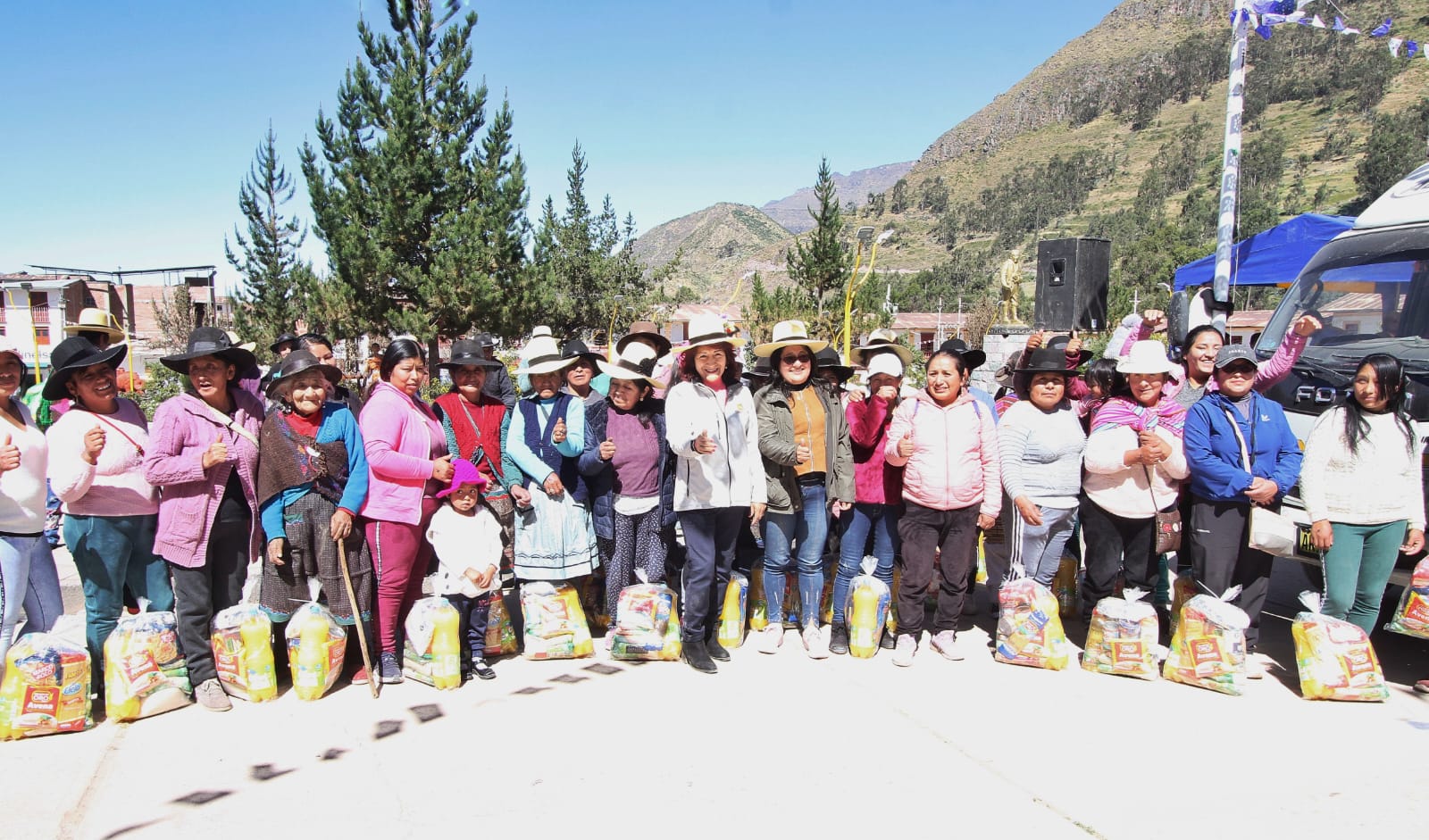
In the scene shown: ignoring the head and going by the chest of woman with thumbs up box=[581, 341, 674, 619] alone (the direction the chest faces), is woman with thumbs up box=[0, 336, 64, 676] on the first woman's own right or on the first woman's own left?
on the first woman's own right

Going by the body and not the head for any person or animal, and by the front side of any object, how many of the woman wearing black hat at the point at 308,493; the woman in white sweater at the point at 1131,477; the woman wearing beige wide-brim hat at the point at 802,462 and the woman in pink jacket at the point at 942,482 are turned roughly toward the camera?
4

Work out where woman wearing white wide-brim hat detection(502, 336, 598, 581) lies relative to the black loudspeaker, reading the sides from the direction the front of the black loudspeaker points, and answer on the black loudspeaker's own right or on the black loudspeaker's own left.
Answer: on the black loudspeaker's own right

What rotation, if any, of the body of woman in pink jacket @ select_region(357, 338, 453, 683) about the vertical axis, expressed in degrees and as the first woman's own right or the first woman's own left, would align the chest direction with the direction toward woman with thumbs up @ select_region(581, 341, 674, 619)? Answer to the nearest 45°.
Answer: approximately 45° to the first woman's own left

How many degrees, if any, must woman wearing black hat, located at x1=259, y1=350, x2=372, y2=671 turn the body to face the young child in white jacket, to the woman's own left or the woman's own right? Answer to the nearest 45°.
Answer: approximately 90° to the woman's own left

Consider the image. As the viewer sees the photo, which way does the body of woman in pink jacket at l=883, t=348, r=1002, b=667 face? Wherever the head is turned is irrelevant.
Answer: toward the camera

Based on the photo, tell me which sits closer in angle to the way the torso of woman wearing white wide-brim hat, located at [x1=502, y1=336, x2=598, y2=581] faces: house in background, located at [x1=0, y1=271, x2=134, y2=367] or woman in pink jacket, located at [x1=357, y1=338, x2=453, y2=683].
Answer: the woman in pink jacket

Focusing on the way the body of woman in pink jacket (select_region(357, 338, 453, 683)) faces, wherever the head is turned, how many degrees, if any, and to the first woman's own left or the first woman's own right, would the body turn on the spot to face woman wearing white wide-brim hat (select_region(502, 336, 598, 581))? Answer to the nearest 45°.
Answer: approximately 45° to the first woman's own left

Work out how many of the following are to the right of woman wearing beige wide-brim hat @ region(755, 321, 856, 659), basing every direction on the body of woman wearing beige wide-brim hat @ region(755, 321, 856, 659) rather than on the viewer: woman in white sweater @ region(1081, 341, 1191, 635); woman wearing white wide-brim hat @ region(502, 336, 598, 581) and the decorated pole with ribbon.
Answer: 1

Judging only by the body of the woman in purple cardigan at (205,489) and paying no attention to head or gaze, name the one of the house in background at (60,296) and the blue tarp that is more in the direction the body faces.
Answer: the blue tarp

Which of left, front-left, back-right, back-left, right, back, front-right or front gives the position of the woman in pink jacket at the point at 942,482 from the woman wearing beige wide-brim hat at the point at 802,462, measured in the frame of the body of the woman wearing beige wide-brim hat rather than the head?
left

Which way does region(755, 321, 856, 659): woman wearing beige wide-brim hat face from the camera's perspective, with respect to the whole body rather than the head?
toward the camera

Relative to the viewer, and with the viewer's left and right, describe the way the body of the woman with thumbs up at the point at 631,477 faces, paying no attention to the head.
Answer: facing the viewer

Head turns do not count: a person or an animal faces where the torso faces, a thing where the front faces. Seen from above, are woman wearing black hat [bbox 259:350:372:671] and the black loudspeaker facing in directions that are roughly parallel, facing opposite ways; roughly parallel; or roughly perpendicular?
roughly parallel

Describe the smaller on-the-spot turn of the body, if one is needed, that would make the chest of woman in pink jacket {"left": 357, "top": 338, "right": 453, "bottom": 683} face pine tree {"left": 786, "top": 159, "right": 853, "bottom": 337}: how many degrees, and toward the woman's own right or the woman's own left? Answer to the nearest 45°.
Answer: approximately 90° to the woman's own left
